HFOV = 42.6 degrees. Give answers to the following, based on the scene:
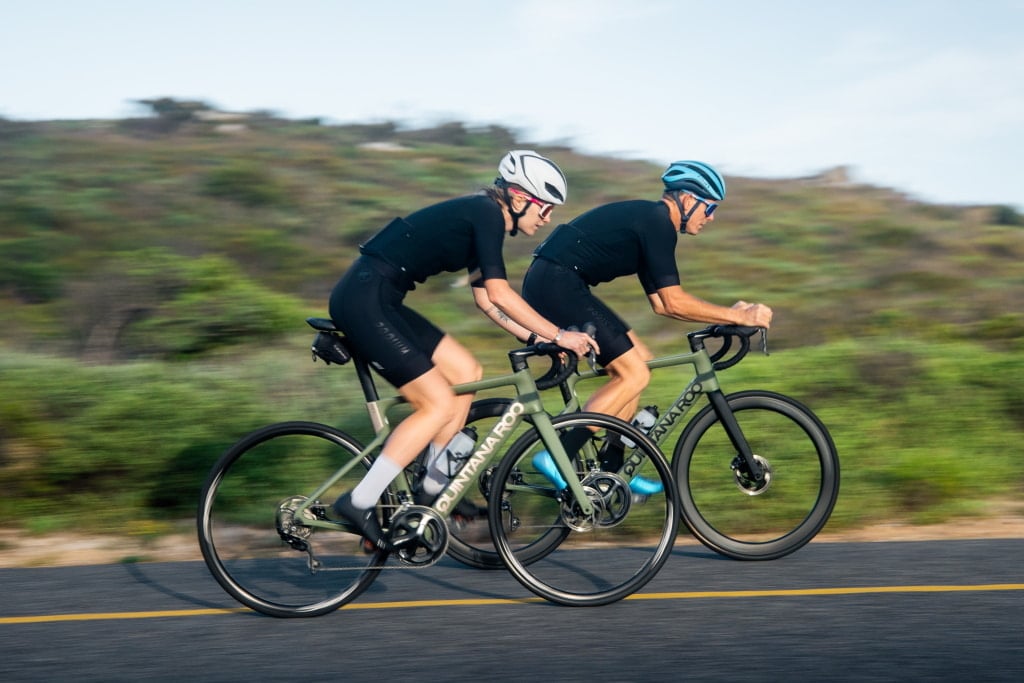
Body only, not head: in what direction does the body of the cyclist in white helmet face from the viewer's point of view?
to the viewer's right

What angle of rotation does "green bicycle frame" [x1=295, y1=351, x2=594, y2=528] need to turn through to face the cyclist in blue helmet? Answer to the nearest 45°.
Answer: approximately 45° to its left

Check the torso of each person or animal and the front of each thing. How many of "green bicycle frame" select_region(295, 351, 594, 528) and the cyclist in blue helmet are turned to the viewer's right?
2

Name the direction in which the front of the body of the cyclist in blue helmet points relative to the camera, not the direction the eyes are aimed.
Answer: to the viewer's right

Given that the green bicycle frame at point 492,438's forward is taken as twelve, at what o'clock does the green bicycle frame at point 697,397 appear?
the green bicycle frame at point 697,397 is roughly at 11 o'clock from the green bicycle frame at point 492,438.

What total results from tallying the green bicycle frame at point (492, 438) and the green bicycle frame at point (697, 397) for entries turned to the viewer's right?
2

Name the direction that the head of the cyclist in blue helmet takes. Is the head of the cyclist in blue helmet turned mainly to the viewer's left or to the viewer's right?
to the viewer's right

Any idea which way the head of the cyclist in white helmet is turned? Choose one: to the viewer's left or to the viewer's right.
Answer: to the viewer's right

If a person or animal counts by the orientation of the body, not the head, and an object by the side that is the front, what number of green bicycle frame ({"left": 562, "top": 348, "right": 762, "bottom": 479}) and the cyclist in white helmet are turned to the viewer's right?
2

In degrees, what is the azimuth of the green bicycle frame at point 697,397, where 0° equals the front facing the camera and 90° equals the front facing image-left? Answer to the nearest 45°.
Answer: approximately 270°

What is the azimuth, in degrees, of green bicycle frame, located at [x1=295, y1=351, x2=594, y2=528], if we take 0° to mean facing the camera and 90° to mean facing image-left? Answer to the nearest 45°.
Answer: approximately 270°

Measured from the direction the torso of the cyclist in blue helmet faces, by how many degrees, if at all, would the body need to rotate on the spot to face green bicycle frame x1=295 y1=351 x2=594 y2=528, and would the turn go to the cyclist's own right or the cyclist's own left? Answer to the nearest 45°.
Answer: approximately 135° to the cyclist's own right
